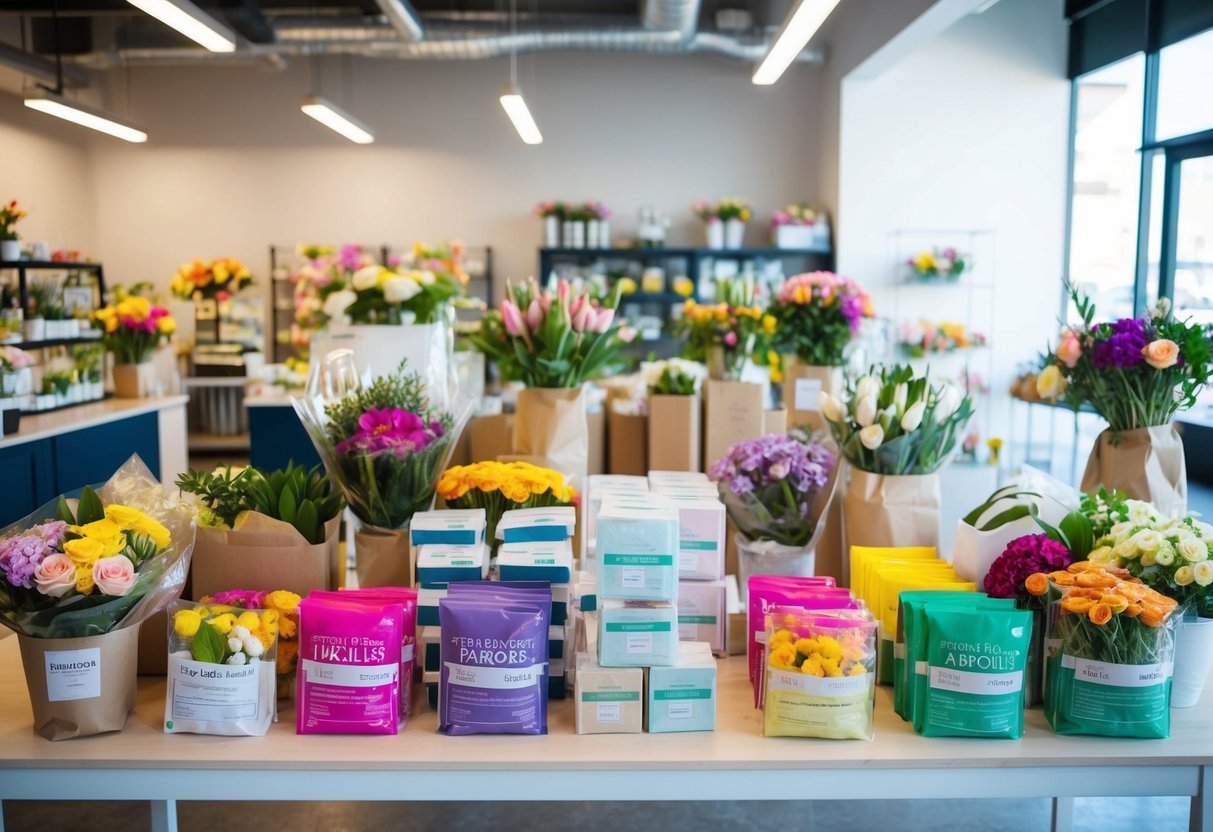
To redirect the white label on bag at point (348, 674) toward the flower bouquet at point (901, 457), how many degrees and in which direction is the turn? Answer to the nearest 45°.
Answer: approximately 90° to its left

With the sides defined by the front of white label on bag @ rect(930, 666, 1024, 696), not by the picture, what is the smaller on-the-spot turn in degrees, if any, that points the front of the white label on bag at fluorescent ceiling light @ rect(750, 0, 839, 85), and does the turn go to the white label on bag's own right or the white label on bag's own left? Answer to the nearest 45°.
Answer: approximately 180°

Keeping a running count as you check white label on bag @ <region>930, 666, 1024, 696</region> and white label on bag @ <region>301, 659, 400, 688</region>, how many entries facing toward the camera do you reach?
2

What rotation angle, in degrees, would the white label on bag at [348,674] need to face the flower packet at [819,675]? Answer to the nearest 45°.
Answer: approximately 90° to its left

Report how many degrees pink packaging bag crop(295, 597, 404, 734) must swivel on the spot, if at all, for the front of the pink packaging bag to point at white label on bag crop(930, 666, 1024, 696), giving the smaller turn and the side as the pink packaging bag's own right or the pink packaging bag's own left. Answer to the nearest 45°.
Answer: approximately 90° to the pink packaging bag's own left

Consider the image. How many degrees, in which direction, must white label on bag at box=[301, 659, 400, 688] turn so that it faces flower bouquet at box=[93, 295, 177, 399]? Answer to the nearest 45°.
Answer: approximately 180°

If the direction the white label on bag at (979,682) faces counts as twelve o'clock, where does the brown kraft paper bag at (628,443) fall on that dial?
The brown kraft paper bag is roughly at 5 o'clock from the white label on bag.

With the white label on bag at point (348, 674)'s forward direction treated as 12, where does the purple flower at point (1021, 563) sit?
The purple flower is roughly at 9 o'clock from the white label on bag.

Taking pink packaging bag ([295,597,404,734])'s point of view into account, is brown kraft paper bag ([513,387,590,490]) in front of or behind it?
behind
